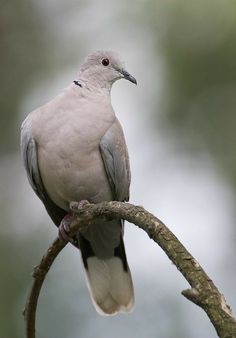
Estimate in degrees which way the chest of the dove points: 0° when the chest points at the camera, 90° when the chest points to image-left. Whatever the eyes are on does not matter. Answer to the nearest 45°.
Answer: approximately 0°
